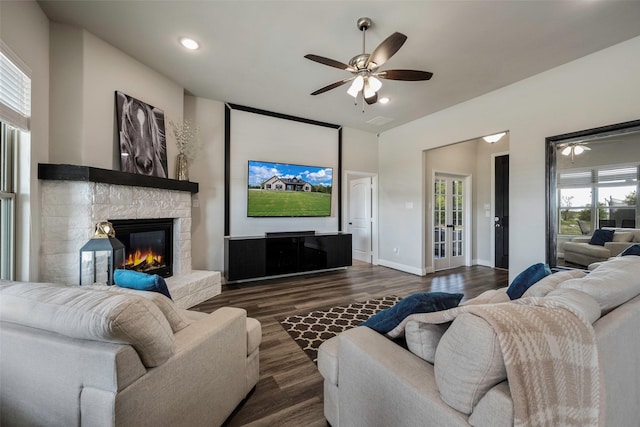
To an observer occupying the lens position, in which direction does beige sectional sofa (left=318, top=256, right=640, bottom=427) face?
facing away from the viewer and to the left of the viewer

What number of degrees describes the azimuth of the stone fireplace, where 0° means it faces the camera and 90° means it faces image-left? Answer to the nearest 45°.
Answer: approximately 315°

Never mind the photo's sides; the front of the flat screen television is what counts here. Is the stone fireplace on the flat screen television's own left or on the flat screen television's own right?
on the flat screen television's own right

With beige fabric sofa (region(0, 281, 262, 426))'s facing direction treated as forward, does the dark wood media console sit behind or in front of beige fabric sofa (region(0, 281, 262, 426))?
in front

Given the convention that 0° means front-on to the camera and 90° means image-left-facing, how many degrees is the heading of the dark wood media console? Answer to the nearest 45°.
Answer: approximately 315°

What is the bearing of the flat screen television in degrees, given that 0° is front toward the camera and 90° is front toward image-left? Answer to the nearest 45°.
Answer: approximately 315°

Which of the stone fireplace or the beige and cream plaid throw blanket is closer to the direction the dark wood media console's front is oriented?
the beige and cream plaid throw blanket

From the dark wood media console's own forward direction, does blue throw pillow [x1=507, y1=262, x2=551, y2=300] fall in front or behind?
in front

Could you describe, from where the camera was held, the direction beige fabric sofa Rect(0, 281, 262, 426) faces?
facing away from the viewer and to the right of the viewer

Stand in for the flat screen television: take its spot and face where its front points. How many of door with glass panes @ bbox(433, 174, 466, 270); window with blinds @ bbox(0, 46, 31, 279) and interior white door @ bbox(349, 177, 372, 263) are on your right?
1
